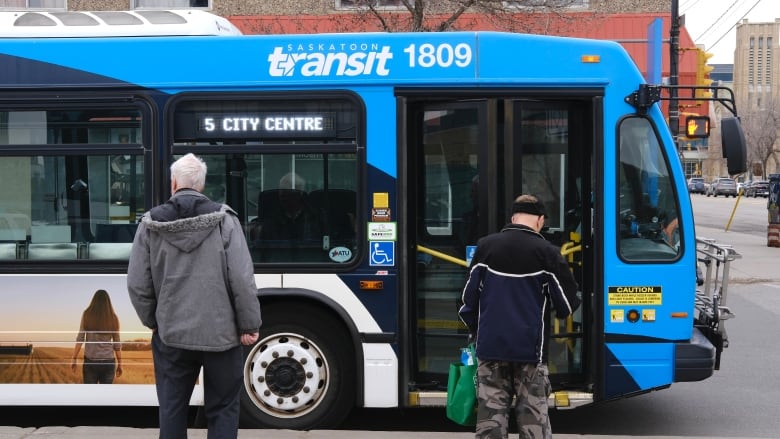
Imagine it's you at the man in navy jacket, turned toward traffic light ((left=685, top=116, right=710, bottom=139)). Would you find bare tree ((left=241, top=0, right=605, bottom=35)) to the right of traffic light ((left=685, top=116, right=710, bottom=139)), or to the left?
left

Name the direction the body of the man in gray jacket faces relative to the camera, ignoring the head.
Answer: away from the camera

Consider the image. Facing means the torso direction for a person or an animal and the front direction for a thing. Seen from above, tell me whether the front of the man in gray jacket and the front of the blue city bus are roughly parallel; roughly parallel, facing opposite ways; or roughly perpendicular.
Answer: roughly perpendicular

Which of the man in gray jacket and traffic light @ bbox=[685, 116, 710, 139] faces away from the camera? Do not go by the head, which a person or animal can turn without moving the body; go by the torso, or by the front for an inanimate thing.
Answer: the man in gray jacket

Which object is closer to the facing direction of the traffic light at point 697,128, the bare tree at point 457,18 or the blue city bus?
the blue city bus

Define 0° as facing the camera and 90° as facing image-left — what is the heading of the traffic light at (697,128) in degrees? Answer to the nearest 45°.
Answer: approximately 0°

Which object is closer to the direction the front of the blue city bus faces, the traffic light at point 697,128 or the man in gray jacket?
the traffic light

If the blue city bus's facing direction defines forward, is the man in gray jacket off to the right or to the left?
on its right

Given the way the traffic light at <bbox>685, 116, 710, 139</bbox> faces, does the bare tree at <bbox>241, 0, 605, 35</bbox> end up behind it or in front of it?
behind

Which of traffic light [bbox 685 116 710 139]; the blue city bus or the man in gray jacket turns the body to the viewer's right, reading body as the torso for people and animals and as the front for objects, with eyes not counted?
the blue city bus

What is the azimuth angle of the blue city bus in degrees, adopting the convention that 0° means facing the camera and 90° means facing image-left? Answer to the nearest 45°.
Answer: approximately 270°

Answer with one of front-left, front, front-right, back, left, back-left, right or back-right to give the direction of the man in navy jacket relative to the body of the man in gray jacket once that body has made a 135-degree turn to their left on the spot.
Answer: back-left
